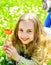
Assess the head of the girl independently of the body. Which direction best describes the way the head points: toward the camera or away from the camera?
toward the camera

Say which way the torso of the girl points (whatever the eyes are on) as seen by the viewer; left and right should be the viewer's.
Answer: facing the viewer and to the left of the viewer
